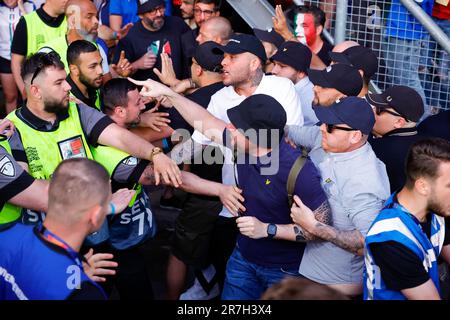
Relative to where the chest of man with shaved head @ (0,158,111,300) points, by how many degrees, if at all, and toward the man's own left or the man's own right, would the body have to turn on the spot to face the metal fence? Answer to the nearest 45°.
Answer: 0° — they already face it

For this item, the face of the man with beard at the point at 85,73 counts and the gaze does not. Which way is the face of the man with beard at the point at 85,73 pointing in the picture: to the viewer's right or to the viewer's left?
to the viewer's right

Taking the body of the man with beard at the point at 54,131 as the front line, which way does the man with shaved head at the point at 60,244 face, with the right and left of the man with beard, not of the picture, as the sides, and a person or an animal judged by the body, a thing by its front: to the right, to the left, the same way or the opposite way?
to the left

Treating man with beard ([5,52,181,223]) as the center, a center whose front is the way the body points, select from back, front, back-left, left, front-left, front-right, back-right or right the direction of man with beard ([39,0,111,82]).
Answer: back-left

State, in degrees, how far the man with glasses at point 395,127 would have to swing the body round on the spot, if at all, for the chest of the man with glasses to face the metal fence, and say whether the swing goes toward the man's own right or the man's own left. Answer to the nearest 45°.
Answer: approximately 90° to the man's own right

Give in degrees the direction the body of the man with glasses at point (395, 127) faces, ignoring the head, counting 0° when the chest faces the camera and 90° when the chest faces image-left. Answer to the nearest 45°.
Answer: approximately 90°

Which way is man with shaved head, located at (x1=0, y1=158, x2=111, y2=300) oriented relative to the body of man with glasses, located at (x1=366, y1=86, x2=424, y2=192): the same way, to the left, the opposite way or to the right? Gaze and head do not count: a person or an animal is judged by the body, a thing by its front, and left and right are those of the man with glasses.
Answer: to the right

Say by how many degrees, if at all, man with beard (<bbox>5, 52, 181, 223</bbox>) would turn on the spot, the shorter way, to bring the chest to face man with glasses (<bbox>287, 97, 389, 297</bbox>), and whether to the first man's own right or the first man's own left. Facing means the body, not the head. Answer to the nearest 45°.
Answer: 0° — they already face them
